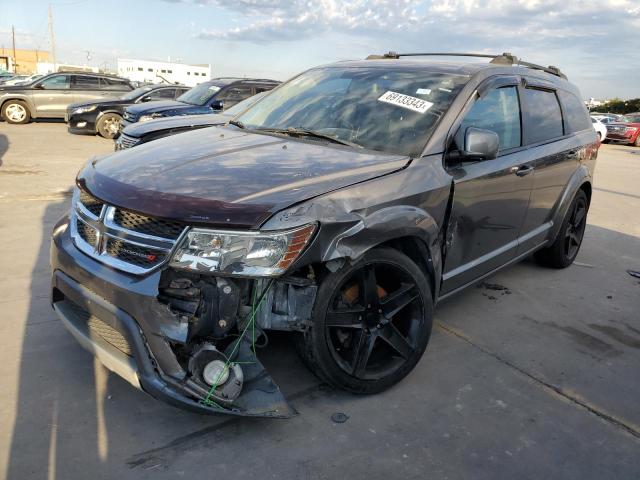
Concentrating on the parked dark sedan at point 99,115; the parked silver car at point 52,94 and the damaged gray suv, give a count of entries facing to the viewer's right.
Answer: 0

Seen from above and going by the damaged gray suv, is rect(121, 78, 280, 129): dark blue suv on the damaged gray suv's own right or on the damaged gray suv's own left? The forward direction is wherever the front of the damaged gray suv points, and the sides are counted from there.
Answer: on the damaged gray suv's own right

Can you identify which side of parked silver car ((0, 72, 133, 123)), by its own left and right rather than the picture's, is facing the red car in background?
back

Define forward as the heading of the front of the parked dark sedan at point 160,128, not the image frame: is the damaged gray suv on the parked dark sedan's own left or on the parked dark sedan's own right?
on the parked dark sedan's own left

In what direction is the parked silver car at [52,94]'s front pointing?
to the viewer's left

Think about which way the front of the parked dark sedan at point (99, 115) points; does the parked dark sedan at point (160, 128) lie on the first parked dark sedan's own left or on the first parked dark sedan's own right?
on the first parked dark sedan's own left

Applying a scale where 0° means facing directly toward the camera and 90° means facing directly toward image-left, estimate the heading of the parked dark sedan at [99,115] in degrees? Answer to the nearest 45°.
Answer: approximately 45°

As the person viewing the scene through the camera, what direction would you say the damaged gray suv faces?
facing the viewer and to the left of the viewer

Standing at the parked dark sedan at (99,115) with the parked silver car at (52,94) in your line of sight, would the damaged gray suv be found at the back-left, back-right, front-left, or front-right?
back-left

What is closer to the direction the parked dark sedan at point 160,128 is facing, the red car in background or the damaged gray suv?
the damaged gray suv
